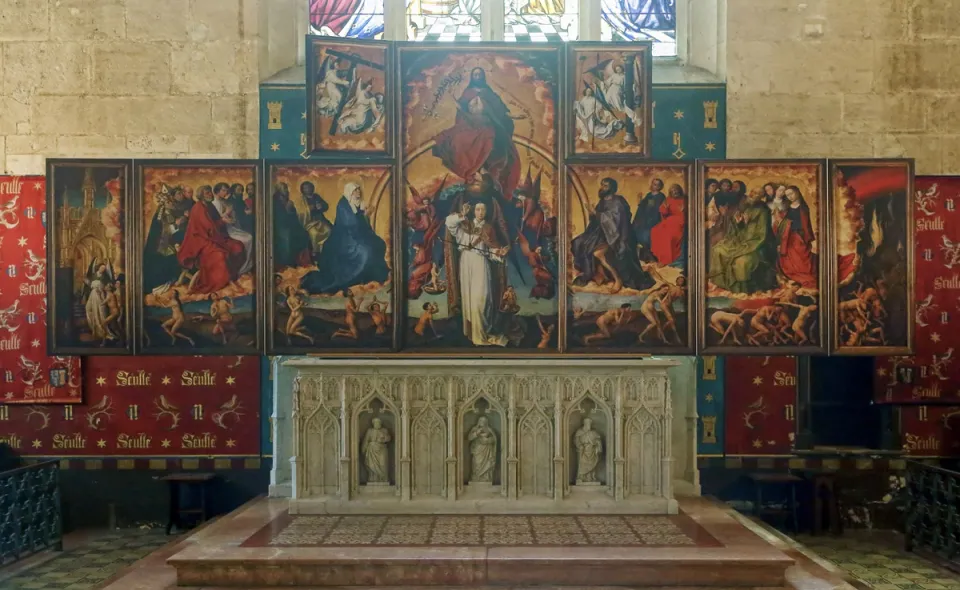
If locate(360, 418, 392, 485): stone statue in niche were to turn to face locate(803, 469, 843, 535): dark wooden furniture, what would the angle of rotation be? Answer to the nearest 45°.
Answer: approximately 90° to its left

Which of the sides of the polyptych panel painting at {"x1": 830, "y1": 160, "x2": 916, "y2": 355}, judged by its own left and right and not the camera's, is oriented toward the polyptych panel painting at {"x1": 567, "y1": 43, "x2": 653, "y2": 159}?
right

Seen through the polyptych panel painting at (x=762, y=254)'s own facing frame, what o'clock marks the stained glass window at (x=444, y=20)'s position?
The stained glass window is roughly at 4 o'clock from the polyptych panel painting.

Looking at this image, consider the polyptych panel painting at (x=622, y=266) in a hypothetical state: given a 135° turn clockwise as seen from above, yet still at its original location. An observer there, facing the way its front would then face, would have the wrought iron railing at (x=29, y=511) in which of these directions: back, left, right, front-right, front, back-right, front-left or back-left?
front-left

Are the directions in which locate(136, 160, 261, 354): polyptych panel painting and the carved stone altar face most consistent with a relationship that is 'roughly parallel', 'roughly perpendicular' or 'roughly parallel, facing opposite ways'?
roughly parallel

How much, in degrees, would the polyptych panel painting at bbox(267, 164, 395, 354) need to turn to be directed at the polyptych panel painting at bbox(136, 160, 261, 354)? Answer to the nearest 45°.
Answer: approximately 90° to its right

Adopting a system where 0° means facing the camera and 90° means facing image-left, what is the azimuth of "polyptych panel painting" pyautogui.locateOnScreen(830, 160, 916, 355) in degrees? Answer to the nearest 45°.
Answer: approximately 0°

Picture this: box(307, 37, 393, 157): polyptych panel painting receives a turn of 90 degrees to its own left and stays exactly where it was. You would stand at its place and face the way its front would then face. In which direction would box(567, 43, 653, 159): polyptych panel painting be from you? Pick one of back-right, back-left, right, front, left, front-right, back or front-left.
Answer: front

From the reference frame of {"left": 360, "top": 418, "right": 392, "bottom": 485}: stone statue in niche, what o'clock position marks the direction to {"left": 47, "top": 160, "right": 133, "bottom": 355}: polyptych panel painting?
The polyptych panel painting is roughly at 3 o'clock from the stone statue in niche.

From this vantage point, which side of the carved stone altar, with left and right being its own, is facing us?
front

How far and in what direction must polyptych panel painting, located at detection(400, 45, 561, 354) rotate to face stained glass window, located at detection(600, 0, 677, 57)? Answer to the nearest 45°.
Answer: approximately 135° to its left

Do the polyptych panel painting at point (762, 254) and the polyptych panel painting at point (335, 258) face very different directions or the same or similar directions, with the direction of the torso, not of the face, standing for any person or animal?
same or similar directions

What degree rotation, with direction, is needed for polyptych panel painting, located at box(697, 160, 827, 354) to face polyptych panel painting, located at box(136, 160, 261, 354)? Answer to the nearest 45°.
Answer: approximately 90° to its right

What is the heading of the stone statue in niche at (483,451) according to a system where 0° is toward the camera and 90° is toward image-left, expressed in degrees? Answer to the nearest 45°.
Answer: approximately 0°

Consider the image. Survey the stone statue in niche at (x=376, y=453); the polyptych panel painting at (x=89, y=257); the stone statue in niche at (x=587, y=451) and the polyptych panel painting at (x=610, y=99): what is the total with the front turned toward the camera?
4
